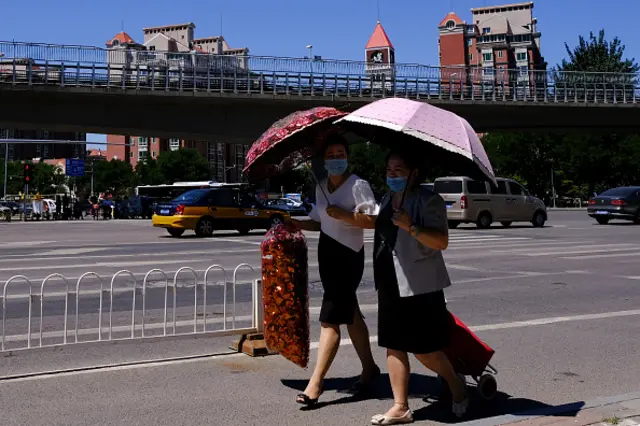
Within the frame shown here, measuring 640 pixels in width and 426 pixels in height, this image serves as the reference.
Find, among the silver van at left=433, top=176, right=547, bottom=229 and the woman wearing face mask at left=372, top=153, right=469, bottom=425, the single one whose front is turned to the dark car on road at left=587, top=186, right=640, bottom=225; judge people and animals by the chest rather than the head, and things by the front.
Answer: the silver van

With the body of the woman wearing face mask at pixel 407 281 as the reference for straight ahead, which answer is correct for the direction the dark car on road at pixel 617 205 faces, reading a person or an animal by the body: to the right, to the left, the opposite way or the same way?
the opposite way

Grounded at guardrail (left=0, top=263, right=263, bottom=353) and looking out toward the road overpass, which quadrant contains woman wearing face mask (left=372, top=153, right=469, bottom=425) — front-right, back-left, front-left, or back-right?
back-right

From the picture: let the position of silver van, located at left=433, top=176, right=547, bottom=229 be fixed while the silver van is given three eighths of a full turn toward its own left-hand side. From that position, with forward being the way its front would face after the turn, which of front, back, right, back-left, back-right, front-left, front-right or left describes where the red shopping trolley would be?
left

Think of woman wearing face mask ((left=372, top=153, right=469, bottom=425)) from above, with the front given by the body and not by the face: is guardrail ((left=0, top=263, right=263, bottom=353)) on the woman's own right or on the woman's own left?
on the woman's own right

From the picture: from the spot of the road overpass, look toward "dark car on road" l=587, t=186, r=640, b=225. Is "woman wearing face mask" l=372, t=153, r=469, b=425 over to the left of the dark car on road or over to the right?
right

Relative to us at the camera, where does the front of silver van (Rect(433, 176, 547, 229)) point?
facing away from the viewer and to the right of the viewer

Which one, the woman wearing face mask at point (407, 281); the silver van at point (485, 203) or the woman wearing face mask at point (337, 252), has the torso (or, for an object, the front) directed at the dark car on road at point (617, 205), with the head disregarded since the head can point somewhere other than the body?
the silver van

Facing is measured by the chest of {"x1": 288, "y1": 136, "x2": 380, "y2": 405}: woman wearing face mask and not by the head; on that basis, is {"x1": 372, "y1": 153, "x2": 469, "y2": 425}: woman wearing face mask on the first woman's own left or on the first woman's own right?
on the first woman's own left

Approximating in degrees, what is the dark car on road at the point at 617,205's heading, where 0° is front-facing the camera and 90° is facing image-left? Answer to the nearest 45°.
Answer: approximately 225°
